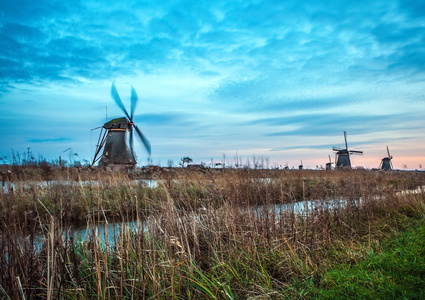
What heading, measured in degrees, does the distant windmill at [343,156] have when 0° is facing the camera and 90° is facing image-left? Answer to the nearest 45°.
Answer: approximately 315°
